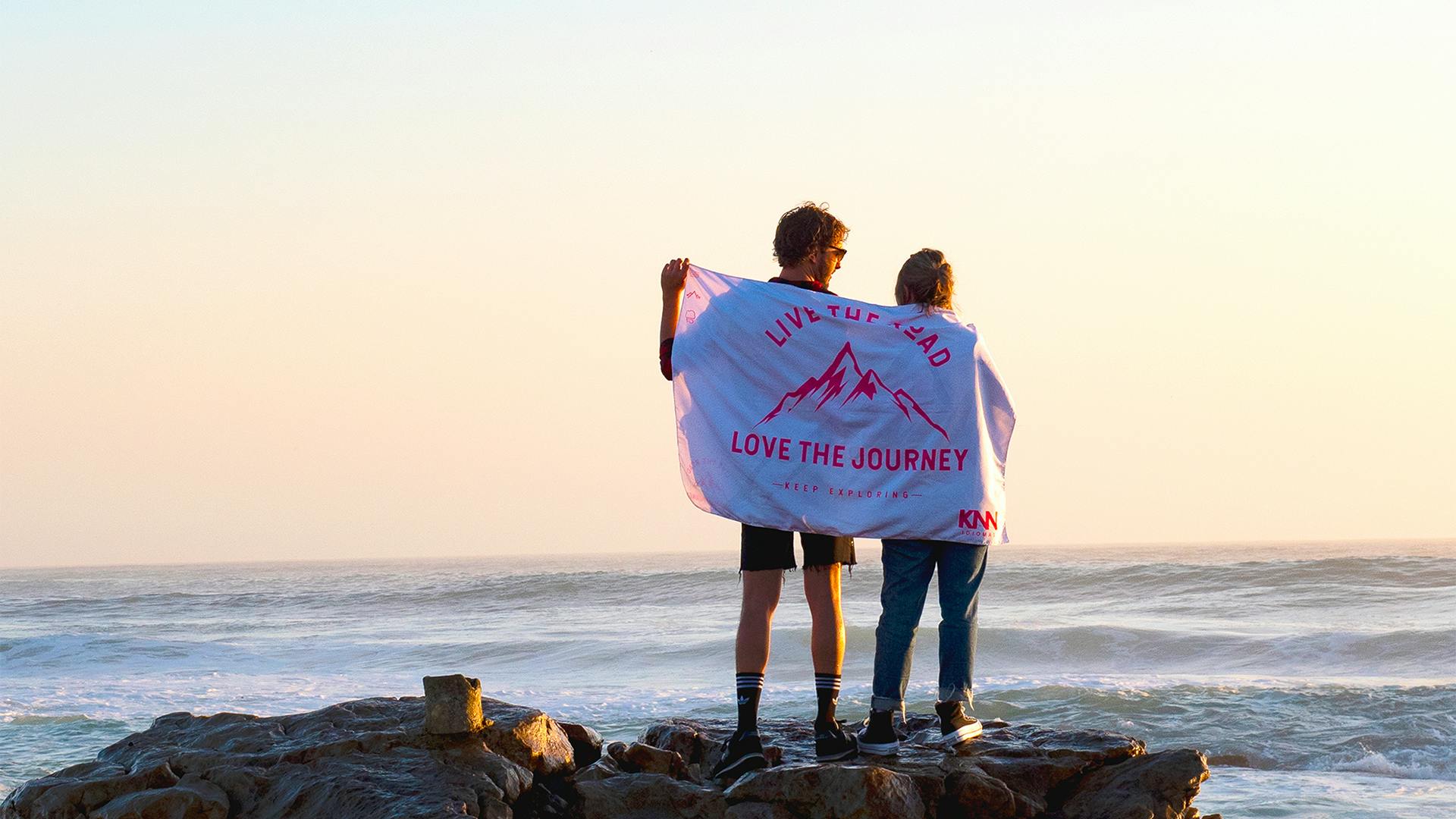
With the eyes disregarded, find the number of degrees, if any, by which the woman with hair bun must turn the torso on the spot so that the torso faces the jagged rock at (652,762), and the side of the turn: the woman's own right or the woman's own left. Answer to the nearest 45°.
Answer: approximately 90° to the woman's own left

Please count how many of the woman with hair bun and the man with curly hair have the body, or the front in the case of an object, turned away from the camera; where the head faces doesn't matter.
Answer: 2

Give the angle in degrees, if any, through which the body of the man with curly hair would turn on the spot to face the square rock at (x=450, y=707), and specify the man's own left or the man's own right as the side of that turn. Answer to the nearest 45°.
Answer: approximately 90° to the man's own left

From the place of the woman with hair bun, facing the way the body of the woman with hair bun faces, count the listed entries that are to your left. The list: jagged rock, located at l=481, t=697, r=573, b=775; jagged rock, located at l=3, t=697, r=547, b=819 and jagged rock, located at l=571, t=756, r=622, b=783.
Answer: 3

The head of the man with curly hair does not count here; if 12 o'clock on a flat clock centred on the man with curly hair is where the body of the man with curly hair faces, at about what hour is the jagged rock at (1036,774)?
The jagged rock is roughly at 3 o'clock from the man with curly hair.

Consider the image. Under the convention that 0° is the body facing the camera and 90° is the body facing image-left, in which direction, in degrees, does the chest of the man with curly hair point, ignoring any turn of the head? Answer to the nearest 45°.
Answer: approximately 180°

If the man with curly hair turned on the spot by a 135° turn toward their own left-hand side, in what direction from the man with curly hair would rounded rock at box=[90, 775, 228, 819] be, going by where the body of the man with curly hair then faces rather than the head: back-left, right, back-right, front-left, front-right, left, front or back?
front-right

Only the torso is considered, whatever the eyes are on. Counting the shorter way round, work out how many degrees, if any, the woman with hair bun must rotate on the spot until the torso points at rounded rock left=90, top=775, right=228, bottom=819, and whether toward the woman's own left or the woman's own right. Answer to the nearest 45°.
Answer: approximately 90° to the woman's own left

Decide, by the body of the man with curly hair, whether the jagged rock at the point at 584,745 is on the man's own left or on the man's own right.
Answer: on the man's own left

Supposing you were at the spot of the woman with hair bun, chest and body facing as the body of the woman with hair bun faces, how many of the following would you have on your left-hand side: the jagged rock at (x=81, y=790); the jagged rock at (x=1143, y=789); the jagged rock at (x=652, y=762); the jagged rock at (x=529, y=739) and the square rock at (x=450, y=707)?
4

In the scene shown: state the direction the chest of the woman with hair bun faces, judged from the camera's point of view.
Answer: away from the camera

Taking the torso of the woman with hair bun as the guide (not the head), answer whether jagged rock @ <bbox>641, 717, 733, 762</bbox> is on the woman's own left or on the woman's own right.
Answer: on the woman's own left
